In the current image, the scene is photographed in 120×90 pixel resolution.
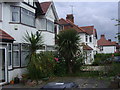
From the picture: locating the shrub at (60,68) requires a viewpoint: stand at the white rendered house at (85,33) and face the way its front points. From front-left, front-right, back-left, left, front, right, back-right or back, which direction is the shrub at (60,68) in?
front-right

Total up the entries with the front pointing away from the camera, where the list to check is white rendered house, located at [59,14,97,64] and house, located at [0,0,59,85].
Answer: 0

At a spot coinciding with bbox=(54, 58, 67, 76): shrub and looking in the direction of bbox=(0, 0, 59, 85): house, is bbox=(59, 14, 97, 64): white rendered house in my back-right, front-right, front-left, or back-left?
back-right

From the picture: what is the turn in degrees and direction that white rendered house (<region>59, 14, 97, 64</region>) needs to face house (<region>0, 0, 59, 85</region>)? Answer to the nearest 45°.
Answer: approximately 45° to its right

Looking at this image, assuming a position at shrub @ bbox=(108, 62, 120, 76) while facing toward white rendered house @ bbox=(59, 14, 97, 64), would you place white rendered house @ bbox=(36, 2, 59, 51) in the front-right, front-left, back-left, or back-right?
front-left

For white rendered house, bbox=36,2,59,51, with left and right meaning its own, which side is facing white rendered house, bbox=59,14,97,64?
left

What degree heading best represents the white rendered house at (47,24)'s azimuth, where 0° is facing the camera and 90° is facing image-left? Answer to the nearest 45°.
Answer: approximately 315°

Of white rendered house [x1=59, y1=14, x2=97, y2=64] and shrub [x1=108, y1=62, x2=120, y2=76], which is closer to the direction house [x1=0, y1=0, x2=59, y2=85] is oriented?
the shrub

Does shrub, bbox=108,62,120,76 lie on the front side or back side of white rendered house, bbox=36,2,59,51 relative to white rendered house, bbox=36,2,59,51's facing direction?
on the front side

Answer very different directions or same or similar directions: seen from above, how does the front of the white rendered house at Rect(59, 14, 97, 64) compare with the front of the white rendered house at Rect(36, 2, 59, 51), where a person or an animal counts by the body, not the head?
same or similar directions

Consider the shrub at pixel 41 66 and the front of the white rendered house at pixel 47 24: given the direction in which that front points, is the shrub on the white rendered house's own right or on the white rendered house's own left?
on the white rendered house's own right

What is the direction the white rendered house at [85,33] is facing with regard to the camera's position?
facing the viewer and to the right of the viewer
